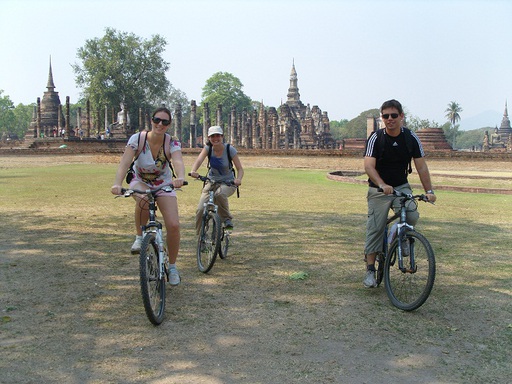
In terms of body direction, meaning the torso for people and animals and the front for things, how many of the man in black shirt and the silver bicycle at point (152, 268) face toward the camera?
2

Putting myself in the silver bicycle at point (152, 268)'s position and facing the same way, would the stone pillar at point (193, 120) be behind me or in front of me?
behind

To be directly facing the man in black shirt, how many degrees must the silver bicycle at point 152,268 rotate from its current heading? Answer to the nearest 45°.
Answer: approximately 90° to its left
